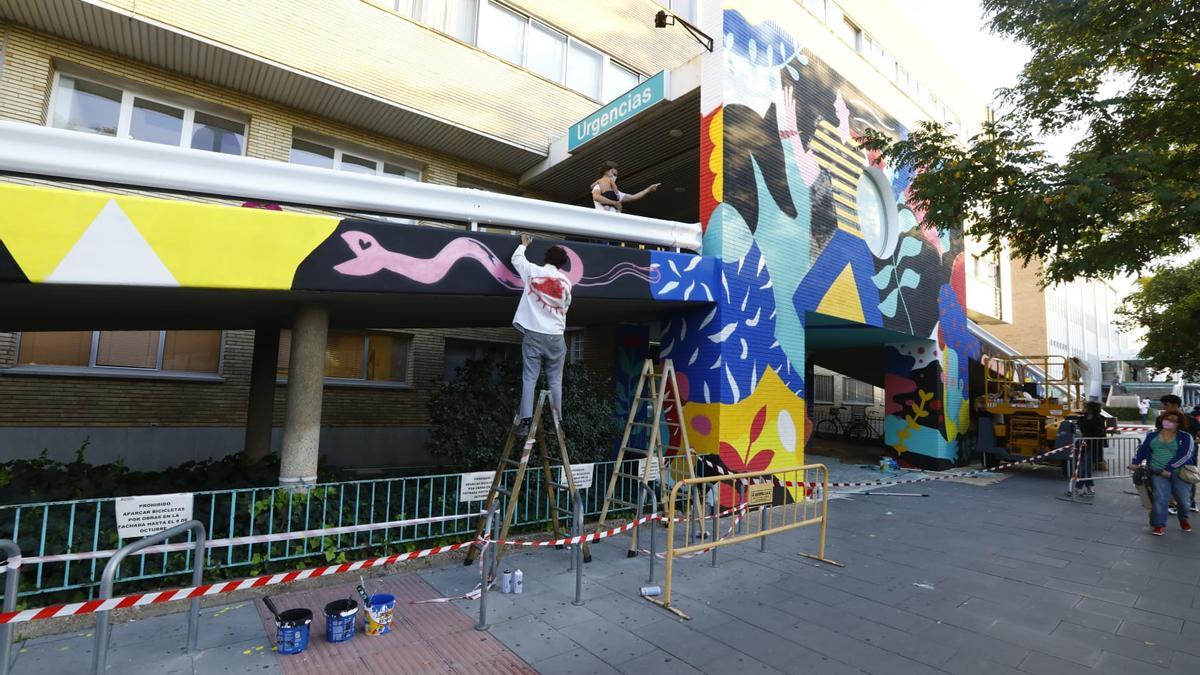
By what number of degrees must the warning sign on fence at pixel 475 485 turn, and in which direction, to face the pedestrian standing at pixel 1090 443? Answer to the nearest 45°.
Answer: approximately 90° to its left

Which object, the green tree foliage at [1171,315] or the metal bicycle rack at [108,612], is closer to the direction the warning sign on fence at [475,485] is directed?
the metal bicycle rack

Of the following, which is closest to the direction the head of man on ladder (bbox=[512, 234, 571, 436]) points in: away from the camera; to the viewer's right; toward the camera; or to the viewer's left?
away from the camera

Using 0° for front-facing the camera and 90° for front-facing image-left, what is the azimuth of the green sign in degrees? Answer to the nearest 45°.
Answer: approximately 45°

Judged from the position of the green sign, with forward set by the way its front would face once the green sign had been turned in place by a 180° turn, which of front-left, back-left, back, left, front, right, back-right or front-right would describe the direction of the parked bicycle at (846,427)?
front

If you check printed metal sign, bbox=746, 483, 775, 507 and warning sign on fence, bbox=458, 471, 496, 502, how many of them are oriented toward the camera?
2
